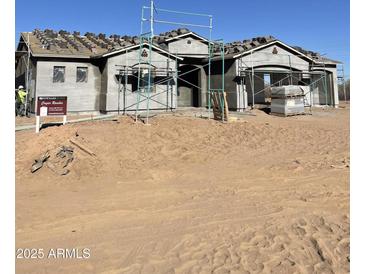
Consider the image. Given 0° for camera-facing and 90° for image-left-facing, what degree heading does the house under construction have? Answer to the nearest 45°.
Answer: approximately 0°

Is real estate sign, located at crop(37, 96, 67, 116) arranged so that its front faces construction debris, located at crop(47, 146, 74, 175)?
yes

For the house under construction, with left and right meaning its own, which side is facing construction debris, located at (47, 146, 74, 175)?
front

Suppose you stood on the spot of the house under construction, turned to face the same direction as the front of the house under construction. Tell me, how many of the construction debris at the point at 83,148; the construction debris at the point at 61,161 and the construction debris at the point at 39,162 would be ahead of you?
3

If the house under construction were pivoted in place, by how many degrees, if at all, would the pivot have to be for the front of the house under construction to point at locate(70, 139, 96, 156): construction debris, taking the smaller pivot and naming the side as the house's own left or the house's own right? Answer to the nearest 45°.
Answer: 0° — it already faces it

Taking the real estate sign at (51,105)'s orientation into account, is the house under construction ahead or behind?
behind

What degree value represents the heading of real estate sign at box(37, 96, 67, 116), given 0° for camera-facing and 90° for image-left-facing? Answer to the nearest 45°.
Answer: approximately 0°

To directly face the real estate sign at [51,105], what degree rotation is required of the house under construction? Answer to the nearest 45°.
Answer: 0° — it already faces it

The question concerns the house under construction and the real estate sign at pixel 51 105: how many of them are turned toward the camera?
2

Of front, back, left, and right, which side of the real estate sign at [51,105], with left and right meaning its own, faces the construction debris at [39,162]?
front

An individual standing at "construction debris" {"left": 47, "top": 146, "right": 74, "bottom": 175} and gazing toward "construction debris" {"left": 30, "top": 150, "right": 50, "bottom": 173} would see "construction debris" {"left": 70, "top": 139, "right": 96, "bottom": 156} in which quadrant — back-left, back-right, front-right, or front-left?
back-right
